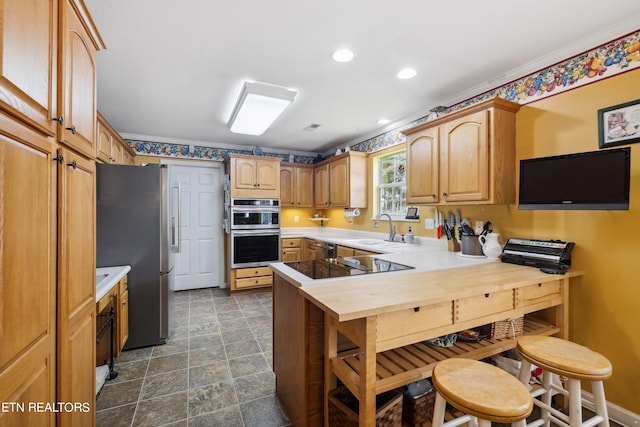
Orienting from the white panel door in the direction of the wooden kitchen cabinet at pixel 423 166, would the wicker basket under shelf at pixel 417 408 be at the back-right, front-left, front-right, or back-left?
front-right

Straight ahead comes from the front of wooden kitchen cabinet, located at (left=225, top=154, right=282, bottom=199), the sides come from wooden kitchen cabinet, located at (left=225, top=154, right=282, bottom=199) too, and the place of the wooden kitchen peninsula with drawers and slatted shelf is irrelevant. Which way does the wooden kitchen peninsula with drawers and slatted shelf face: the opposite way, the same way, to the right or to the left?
the same way

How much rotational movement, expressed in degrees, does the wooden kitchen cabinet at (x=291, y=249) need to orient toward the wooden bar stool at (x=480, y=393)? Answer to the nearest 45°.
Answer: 0° — it already faces it

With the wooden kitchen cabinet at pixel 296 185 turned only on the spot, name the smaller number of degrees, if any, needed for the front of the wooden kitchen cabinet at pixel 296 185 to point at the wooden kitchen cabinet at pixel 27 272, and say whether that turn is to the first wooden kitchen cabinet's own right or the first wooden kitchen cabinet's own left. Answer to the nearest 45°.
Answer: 0° — it already faces it

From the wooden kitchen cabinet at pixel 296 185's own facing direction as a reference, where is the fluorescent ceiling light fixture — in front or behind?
in front

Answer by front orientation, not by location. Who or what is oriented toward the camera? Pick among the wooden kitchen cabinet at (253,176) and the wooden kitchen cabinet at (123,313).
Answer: the wooden kitchen cabinet at (253,176)

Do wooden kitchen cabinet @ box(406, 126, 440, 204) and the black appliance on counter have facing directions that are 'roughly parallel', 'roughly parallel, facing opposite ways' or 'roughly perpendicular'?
roughly parallel

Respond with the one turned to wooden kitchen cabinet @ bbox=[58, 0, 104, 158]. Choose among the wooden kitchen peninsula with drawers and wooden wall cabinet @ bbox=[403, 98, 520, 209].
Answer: wooden kitchen cabinet @ bbox=[403, 98, 520, 209]

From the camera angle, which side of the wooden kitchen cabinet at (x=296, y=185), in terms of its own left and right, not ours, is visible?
front

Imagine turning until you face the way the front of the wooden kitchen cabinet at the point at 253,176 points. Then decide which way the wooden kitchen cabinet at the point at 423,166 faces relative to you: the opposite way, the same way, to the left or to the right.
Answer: to the right

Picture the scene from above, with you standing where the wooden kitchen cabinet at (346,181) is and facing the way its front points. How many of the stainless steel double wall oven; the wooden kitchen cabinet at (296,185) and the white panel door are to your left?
0

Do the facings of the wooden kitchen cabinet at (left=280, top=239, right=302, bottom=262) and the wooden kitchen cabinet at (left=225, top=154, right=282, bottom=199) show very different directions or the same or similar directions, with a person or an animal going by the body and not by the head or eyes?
same or similar directions

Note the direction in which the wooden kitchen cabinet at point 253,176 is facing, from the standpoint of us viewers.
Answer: facing the viewer

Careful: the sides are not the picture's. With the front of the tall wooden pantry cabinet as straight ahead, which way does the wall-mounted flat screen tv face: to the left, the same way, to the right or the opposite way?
the opposite way

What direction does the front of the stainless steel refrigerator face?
to the viewer's right

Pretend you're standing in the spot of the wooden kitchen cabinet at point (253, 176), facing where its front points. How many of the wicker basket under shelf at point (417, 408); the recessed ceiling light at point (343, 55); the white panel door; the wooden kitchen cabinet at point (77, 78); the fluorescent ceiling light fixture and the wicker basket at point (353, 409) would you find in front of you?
5

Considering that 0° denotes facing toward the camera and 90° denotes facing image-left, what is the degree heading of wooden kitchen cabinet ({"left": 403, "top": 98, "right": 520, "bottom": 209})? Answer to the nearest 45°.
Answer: approximately 45°

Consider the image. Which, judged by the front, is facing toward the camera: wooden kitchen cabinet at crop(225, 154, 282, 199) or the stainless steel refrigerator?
the wooden kitchen cabinet

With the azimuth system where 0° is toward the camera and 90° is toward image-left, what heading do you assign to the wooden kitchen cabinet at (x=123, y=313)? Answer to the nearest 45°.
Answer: approximately 270°

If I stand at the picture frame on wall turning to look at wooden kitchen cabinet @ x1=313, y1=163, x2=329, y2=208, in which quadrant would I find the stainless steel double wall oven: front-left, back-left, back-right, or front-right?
front-left
